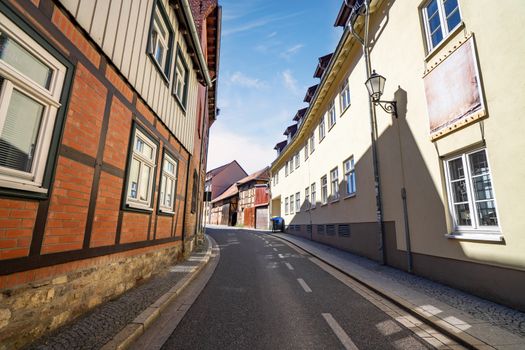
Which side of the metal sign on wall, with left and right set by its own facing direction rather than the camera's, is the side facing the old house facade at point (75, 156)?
front

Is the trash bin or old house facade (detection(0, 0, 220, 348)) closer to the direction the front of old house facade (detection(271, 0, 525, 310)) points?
the old house facade

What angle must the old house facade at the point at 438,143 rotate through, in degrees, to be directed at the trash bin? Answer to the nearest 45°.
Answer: approximately 90° to its right

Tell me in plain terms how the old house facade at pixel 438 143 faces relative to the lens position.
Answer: facing the viewer and to the left of the viewer

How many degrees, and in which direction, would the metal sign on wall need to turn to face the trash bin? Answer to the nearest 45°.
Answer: approximately 90° to its right

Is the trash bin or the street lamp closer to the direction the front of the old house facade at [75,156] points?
the street lamp

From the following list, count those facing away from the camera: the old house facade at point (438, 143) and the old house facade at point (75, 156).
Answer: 0

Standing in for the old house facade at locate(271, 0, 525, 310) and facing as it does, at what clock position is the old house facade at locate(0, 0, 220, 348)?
the old house facade at locate(0, 0, 220, 348) is roughly at 12 o'clock from the old house facade at locate(271, 0, 525, 310).

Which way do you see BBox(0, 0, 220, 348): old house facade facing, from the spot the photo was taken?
facing the viewer and to the right of the viewer

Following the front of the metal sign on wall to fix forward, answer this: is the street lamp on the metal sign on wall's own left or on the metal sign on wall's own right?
on the metal sign on wall's own right

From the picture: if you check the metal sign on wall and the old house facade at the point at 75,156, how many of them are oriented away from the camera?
0

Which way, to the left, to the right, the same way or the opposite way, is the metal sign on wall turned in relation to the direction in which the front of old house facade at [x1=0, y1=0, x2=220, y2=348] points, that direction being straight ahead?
the opposite way
